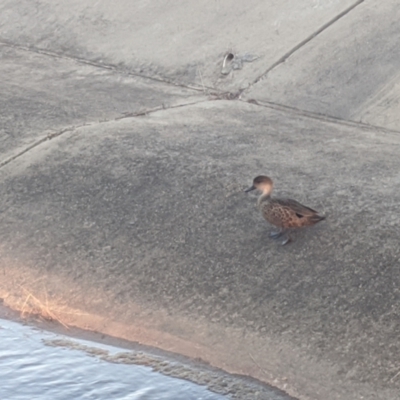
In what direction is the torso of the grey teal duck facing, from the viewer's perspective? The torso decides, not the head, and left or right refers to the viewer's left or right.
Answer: facing to the left of the viewer
